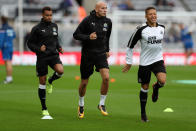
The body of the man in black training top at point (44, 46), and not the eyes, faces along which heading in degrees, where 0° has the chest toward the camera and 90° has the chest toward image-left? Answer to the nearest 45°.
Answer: approximately 315°

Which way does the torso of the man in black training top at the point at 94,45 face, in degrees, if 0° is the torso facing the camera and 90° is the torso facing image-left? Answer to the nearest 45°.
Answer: approximately 315°
